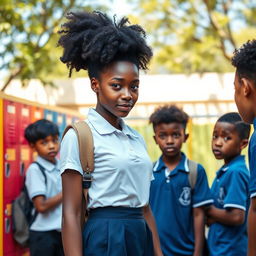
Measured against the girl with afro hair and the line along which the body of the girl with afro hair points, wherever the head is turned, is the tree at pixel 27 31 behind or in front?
behind

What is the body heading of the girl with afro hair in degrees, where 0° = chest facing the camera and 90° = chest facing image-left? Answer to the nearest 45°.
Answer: approximately 315°

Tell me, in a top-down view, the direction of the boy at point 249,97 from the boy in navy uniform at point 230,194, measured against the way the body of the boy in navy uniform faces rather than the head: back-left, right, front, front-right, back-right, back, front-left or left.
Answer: front-left

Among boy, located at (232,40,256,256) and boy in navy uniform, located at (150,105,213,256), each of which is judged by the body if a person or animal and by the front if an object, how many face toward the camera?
1

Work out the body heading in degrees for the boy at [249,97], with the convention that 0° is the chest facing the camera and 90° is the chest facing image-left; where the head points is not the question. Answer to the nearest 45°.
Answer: approximately 135°

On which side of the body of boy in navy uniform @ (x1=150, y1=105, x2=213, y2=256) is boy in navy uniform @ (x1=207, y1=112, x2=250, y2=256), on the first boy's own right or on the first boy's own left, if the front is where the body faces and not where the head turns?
on the first boy's own left

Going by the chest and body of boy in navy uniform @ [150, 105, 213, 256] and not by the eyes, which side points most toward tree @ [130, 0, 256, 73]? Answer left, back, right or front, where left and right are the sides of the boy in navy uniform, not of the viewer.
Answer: back

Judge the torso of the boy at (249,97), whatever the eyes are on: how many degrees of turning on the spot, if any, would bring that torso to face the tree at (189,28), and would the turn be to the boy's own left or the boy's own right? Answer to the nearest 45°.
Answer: approximately 45° to the boy's own right
